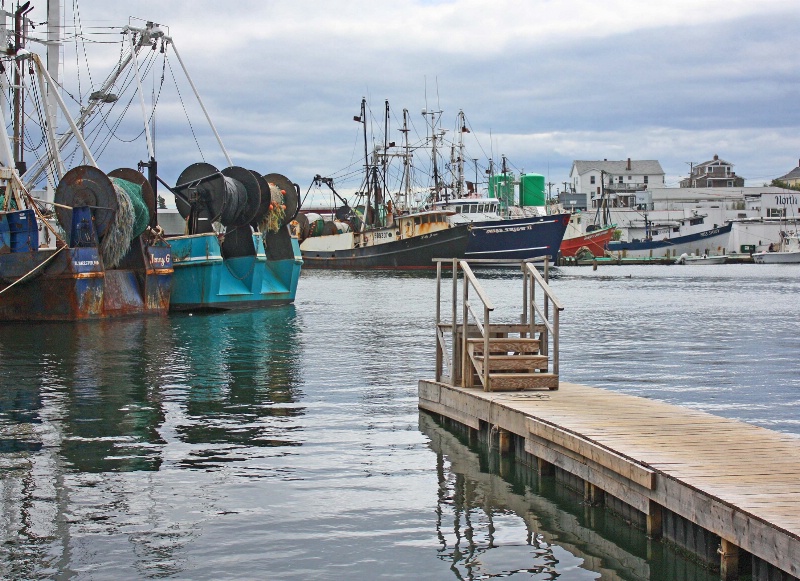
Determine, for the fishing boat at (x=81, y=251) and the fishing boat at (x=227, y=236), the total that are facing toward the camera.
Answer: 0

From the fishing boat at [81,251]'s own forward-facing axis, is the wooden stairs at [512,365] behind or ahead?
behind

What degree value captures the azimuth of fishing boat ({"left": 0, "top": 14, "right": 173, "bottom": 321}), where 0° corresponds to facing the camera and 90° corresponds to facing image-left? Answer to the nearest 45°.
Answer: approximately 135°

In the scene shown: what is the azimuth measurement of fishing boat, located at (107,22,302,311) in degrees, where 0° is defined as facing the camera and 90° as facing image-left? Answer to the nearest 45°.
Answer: approximately 135°

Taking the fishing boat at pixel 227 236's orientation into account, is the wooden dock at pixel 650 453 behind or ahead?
behind

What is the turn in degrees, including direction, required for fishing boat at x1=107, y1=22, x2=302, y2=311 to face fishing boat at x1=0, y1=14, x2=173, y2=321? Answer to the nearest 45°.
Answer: approximately 90° to its left

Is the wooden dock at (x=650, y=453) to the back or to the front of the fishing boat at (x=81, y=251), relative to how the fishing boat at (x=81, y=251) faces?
to the back

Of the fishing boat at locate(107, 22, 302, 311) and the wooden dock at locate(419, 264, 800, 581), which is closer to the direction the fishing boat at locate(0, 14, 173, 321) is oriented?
the fishing boat

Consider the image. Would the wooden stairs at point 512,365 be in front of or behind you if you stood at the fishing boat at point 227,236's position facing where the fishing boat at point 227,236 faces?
behind

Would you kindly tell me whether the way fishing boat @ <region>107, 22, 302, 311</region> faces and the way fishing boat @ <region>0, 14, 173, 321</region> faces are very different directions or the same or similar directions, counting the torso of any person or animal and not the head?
same or similar directions
